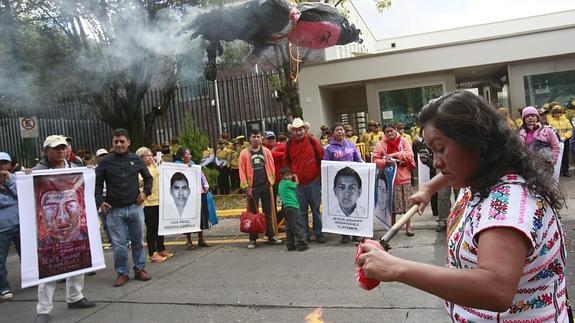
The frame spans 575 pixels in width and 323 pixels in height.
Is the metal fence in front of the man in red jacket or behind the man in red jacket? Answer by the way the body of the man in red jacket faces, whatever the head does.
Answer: behind

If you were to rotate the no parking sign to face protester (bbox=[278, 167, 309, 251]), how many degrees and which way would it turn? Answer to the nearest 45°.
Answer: approximately 45° to its left

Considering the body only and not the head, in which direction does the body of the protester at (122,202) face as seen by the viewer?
toward the camera

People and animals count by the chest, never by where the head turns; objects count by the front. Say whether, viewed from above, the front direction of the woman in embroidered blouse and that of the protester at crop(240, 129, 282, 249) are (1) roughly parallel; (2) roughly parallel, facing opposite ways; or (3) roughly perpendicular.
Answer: roughly perpendicular

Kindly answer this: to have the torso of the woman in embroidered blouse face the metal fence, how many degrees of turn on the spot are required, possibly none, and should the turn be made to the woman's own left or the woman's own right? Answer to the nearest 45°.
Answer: approximately 45° to the woman's own right

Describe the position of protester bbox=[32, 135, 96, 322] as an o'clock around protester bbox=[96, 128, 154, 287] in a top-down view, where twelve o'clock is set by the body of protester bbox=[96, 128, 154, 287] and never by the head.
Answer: protester bbox=[32, 135, 96, 322] is roughly at 2 o'clock from protester bbox=[96, 128, 154, 287].

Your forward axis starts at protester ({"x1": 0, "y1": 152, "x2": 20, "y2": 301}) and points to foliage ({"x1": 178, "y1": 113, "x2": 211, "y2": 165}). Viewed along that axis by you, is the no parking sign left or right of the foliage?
left

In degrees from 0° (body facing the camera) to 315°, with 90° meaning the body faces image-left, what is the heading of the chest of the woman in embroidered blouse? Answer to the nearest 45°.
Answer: approximately 90°

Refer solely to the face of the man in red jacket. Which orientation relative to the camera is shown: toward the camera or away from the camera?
toward the camera

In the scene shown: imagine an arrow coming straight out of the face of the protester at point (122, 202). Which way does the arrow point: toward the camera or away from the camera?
toward the camera

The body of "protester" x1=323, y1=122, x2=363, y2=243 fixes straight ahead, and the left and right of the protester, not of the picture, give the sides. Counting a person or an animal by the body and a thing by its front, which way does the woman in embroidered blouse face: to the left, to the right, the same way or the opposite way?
to the right

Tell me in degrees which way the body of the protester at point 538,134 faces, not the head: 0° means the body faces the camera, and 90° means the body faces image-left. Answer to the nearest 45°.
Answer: approximately 45°

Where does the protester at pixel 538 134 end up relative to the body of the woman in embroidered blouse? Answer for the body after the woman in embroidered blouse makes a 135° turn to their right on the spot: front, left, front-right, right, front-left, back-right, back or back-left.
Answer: front-left

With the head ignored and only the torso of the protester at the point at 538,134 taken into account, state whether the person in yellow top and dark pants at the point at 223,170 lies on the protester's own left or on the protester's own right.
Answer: on the protester's own right

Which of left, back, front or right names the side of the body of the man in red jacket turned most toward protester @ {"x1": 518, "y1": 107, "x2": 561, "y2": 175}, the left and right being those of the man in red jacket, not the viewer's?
left

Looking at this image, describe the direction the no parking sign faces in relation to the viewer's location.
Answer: facing the viewer

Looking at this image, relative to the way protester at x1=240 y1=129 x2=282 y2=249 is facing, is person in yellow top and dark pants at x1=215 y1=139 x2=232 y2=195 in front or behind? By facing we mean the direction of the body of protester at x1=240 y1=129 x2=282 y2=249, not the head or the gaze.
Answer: behind
